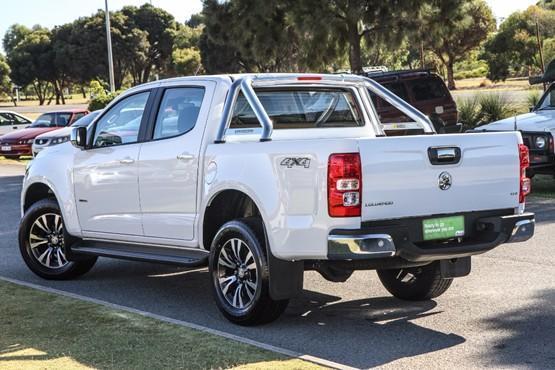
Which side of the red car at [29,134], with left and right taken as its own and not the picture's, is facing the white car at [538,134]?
left

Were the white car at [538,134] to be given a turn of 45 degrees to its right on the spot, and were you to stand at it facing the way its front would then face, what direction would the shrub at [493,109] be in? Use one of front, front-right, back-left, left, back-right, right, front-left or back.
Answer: right

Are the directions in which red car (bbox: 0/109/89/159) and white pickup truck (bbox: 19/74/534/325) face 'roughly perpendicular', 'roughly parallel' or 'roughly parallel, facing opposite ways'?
roughly perpendicular

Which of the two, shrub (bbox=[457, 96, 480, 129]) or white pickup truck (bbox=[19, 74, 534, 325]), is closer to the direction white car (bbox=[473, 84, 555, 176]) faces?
the white pickup truck

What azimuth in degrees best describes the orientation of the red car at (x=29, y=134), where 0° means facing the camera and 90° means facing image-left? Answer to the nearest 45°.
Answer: approximately 45°

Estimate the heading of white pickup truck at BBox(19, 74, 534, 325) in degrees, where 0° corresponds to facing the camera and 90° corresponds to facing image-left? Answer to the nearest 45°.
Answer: approximately 135°

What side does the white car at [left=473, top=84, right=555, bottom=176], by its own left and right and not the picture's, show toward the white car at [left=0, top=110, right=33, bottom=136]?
right

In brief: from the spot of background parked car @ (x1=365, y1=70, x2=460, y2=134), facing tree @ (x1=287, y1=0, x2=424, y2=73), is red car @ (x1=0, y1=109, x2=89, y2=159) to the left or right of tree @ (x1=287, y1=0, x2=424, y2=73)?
left

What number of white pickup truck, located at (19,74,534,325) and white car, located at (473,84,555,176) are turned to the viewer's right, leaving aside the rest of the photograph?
0

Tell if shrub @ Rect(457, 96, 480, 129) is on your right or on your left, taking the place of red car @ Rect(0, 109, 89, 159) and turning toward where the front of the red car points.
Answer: on your left

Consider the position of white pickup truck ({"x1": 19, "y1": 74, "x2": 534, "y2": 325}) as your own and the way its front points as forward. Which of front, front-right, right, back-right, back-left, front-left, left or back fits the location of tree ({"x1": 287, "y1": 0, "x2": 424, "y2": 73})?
front-right

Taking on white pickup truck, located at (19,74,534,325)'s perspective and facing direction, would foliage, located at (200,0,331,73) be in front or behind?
in front

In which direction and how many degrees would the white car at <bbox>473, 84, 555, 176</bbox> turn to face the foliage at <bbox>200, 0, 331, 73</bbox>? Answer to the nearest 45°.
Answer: approximately 90° to its right

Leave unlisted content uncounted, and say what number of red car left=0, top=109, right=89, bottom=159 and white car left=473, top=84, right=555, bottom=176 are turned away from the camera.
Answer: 0
